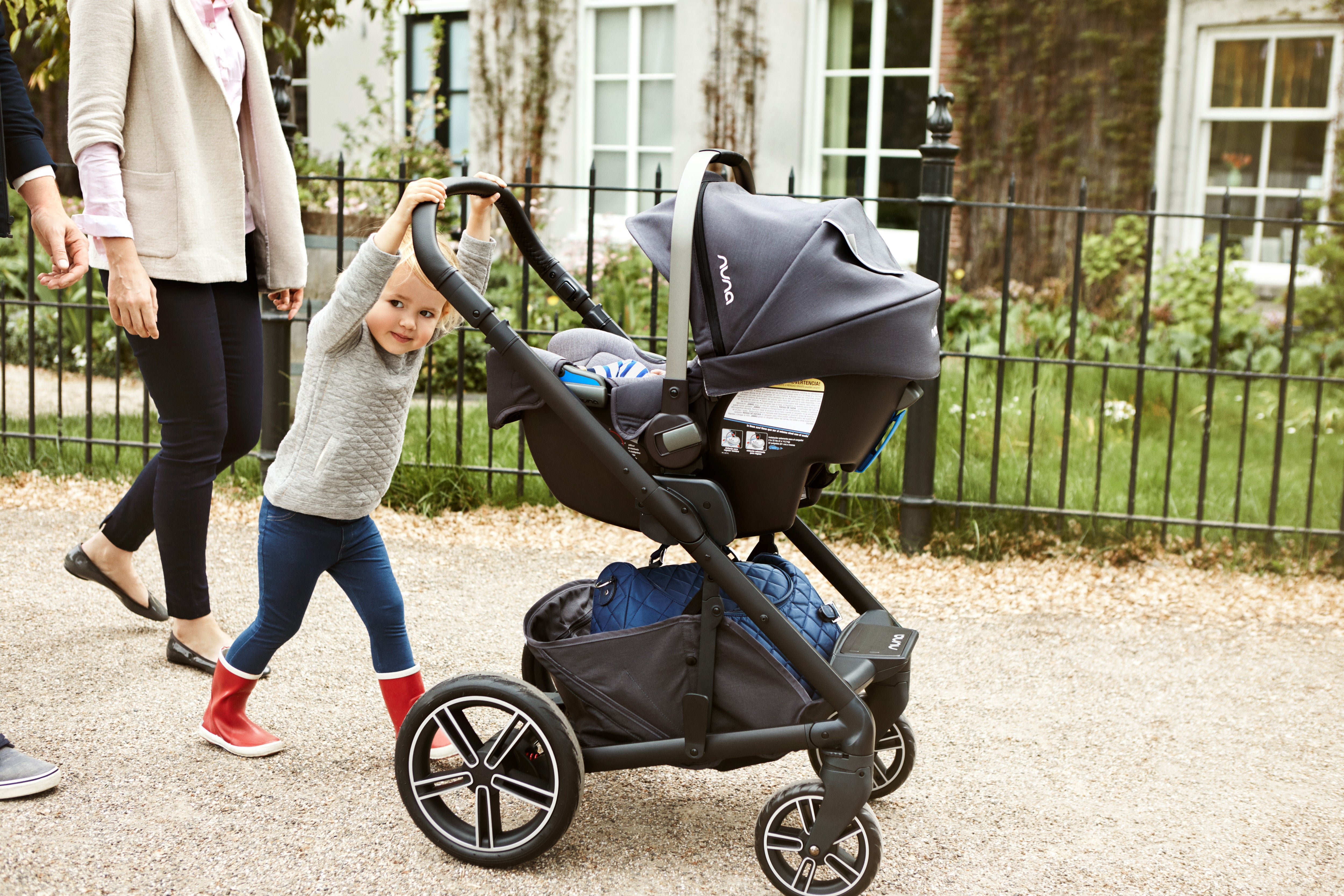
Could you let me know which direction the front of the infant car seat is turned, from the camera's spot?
facing to the left of the viewer

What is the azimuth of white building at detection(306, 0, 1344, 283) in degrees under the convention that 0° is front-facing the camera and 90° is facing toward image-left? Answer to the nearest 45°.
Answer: approximately 0°

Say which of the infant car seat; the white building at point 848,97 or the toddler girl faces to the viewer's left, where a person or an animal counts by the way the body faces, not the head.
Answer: the infant car seat

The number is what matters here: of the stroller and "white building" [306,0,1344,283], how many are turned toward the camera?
1

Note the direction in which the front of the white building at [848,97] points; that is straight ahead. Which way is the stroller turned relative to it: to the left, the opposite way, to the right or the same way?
to the left

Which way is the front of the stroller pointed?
to the viewer's right

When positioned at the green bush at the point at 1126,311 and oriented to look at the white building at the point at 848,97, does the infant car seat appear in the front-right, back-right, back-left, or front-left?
back-left

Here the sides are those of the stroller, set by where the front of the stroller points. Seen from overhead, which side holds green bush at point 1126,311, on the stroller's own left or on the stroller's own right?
on the stroller's own left

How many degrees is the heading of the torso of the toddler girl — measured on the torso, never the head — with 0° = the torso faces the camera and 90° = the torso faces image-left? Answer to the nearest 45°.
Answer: approximately 315°

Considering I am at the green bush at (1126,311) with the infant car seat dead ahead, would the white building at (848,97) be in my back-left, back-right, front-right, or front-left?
back-right

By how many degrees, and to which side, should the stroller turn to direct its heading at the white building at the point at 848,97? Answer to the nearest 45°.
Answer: approximately 90° to its left

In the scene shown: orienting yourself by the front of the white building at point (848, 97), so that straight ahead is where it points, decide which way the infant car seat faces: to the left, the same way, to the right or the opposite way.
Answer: to the right
